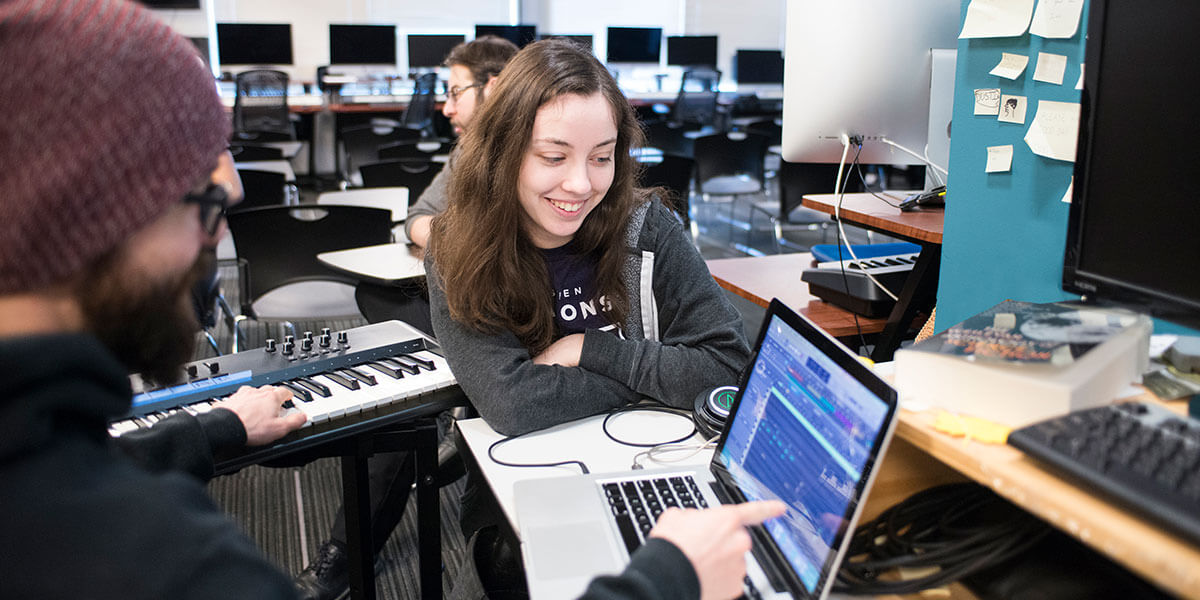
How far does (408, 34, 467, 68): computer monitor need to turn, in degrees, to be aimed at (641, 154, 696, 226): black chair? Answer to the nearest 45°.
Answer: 0° — it already faces it

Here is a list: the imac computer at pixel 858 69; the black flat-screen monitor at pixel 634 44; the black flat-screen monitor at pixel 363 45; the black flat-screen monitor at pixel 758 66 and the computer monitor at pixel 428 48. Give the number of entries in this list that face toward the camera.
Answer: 4

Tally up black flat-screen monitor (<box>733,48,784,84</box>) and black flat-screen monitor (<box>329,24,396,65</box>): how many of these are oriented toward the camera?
2

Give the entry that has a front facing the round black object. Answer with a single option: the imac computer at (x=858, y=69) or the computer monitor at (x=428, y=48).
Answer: the computer monitor

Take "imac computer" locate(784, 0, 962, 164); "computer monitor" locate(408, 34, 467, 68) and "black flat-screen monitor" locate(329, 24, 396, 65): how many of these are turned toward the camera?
2

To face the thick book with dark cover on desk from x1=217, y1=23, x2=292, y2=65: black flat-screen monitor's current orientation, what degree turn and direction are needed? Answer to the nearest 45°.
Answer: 0° — it already faces it

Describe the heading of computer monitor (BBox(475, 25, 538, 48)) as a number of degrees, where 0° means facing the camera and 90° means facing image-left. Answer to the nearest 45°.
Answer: approximately 0°

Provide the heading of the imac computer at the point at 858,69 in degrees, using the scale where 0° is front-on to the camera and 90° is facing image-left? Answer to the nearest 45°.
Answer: approximately 180°

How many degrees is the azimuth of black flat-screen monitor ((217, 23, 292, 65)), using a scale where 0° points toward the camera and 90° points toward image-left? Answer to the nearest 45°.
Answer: approximately 0°

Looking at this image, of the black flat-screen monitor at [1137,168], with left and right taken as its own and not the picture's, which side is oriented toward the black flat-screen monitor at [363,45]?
right
